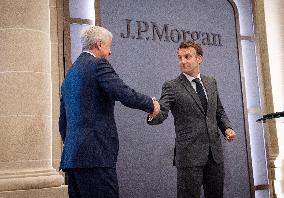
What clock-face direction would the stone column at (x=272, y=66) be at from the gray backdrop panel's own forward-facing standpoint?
The stone column is roughly at 8 o'clock from the gray backdrop panel.

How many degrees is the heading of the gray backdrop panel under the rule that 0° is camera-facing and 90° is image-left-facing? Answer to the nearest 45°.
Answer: approximately 0°

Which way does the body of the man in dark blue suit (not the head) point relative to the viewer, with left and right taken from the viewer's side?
facing away from the viewer and to the right of the viewer

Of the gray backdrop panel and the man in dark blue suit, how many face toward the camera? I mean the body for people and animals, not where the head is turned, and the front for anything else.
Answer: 1

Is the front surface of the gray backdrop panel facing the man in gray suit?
yes

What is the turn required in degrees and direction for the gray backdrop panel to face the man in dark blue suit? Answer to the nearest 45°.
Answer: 0° — it already faces them

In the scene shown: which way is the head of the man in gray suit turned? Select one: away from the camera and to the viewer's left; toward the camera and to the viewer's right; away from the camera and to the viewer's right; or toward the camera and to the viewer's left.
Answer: toward the camera and to the viewer's left

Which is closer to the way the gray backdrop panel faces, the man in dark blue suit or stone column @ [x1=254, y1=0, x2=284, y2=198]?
the man in dark blue suit

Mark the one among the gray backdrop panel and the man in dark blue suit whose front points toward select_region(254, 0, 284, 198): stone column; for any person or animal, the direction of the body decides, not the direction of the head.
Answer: the man in dark blue suit

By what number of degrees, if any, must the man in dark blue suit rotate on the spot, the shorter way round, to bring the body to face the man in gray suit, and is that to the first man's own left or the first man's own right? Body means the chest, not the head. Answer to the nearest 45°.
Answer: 0° — they already face them
